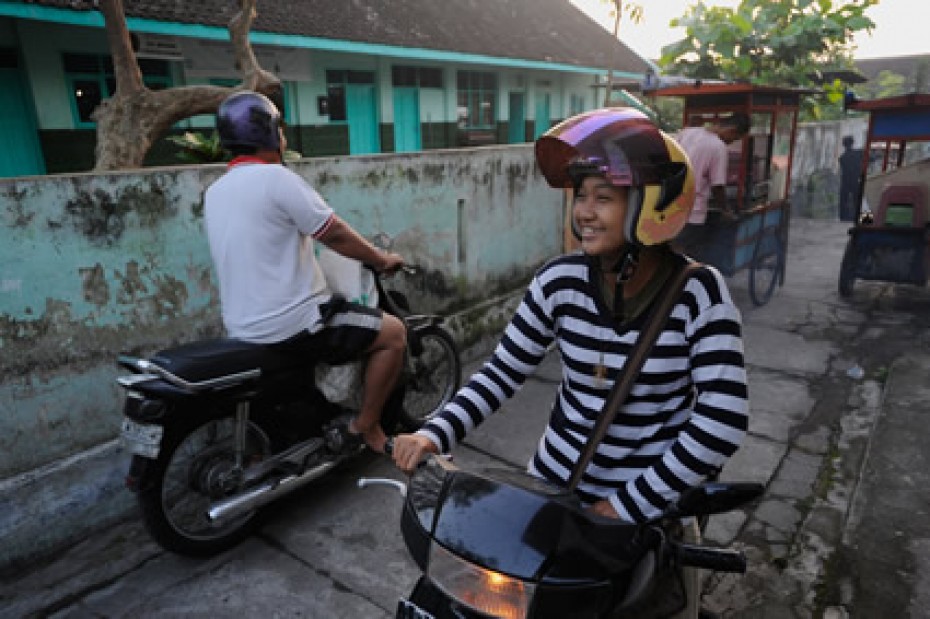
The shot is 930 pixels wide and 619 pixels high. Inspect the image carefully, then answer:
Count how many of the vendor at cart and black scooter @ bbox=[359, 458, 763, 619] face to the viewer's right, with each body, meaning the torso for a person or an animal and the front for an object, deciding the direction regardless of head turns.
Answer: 1

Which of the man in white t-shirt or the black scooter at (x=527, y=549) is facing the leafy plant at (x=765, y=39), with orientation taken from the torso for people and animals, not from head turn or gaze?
the man in white t-shirt

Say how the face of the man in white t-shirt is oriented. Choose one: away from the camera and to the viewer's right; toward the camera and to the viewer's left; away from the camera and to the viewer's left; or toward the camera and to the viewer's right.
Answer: away from the camera and to the viewer's right

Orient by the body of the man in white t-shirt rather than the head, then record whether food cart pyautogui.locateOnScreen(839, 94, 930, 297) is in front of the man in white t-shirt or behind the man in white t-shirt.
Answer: in front

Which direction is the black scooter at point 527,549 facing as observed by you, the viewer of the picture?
facing the viewer and to the left of the viewer

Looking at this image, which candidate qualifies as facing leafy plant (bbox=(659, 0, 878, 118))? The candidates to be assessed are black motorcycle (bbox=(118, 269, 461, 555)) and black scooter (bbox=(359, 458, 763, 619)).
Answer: the black motorcycle

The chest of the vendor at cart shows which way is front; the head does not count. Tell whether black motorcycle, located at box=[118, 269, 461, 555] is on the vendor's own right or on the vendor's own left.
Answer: on the vendor's own right

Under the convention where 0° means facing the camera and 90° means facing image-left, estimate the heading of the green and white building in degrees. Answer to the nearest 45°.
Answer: approximately 315°

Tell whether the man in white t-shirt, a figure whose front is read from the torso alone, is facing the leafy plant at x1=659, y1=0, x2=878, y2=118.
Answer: yes

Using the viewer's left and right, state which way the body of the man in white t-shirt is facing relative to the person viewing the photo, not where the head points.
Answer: facing away from the viewer and to the right of the viewer

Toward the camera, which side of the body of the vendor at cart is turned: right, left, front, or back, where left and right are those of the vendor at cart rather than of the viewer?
right

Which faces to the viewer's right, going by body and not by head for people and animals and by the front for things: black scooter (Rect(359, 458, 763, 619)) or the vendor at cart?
the vendor at cart

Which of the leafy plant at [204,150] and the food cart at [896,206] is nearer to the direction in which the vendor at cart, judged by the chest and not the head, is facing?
the food cart

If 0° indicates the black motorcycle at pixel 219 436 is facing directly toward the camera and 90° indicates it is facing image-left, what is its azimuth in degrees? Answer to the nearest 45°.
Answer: approximately 225°

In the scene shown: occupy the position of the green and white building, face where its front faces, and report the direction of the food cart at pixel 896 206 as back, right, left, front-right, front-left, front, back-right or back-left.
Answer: front

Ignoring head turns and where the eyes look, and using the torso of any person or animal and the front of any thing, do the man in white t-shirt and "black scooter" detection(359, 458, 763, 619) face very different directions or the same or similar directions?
very different directions
